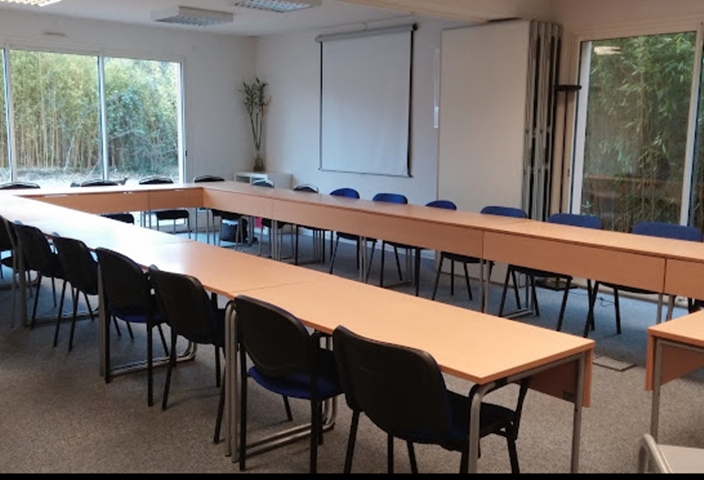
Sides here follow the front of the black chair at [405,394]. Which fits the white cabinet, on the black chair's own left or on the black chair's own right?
on the black chair's own left

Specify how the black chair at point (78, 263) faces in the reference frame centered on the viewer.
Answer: facing away from the viewer and to the right of the viewer

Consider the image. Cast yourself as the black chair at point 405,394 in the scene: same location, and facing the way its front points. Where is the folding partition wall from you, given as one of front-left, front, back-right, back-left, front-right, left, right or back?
front-left

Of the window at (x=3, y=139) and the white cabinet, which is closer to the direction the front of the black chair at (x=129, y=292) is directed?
the white cabinet

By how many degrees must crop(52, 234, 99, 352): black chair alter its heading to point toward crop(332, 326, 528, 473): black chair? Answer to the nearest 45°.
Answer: approximately 135° to its right

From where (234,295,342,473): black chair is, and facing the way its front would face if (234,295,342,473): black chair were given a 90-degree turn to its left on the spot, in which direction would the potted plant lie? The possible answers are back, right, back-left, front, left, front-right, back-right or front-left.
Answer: front-right

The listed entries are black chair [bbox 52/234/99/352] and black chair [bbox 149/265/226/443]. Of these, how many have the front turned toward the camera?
0

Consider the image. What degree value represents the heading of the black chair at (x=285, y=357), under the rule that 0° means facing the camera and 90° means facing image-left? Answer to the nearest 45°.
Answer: approximately 225°

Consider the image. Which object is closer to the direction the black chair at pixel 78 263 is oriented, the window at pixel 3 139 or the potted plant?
the potted plant

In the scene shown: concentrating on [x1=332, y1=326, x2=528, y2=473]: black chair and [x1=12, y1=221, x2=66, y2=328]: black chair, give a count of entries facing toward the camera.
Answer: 0

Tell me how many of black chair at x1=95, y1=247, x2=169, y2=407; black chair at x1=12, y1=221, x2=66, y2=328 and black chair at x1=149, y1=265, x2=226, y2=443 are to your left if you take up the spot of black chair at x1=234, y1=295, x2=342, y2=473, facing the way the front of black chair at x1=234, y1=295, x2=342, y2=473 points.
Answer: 3

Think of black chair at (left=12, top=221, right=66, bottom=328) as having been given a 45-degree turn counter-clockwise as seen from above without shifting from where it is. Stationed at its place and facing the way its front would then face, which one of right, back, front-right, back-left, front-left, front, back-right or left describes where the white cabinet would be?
front-right

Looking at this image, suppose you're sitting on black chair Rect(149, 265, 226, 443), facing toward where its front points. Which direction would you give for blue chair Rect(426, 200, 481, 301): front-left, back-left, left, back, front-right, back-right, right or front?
front

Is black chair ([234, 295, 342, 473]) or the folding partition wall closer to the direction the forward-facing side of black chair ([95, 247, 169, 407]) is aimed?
the folding partition wall

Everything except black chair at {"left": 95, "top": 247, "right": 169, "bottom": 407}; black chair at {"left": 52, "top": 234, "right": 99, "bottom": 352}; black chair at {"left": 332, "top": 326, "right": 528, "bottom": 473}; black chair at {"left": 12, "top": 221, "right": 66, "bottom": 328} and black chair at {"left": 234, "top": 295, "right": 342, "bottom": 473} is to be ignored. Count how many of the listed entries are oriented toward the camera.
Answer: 0

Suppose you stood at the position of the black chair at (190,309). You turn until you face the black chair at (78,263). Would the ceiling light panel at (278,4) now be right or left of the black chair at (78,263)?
right

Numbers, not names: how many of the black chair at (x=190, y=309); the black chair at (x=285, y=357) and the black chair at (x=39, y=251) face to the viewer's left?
0
